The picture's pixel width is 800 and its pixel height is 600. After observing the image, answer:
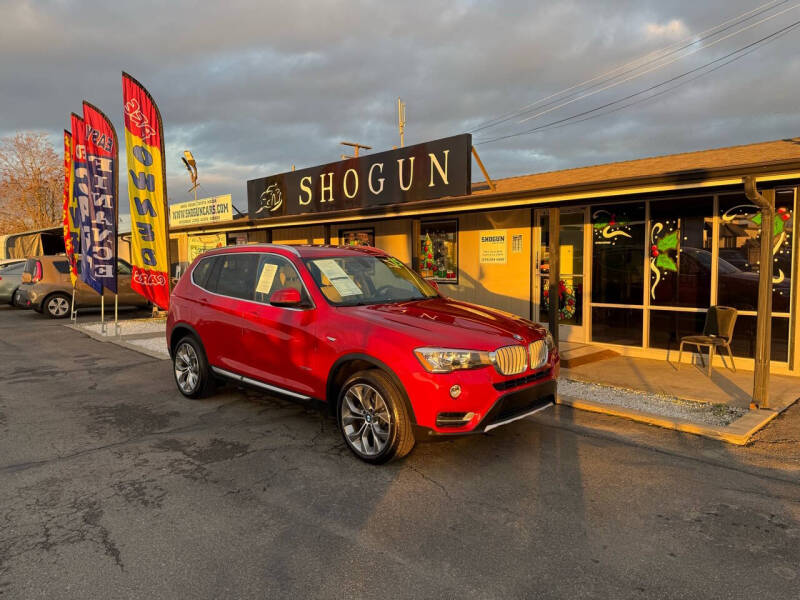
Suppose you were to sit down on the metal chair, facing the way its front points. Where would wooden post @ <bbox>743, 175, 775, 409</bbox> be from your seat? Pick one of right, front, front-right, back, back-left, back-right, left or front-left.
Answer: front-left

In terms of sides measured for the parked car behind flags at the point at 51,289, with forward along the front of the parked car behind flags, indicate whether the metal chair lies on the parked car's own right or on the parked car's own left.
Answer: on the parked car's own right

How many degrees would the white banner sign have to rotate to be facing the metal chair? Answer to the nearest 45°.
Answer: approximately 90° to its left

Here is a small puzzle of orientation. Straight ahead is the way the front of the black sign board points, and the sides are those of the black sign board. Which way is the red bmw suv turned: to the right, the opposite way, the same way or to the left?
to the left

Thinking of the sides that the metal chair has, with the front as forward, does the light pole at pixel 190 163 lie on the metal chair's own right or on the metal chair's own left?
on the metal chair's own right

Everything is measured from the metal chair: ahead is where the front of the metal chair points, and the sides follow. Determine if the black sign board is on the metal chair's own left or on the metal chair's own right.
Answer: on the metal chair's own right

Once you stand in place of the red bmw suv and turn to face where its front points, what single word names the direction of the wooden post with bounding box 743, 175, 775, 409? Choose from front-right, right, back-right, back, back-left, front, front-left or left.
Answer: front-left

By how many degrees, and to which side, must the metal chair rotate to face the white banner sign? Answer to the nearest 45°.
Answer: approximately 45° to its right

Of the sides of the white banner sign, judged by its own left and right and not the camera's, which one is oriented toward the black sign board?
left

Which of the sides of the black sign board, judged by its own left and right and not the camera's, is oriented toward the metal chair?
left

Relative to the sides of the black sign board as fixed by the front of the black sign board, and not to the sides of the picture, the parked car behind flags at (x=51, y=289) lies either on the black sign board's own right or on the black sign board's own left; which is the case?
on the black sign board's own right

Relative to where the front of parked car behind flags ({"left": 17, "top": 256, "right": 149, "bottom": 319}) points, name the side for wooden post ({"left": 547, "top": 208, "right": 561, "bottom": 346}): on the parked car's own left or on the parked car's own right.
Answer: on the parked car's own right

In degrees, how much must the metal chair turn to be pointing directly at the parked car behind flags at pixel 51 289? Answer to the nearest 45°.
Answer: approximately 45° to its right

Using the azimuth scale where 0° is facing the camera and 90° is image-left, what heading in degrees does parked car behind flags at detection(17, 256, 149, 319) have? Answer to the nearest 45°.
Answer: approximately 225°
